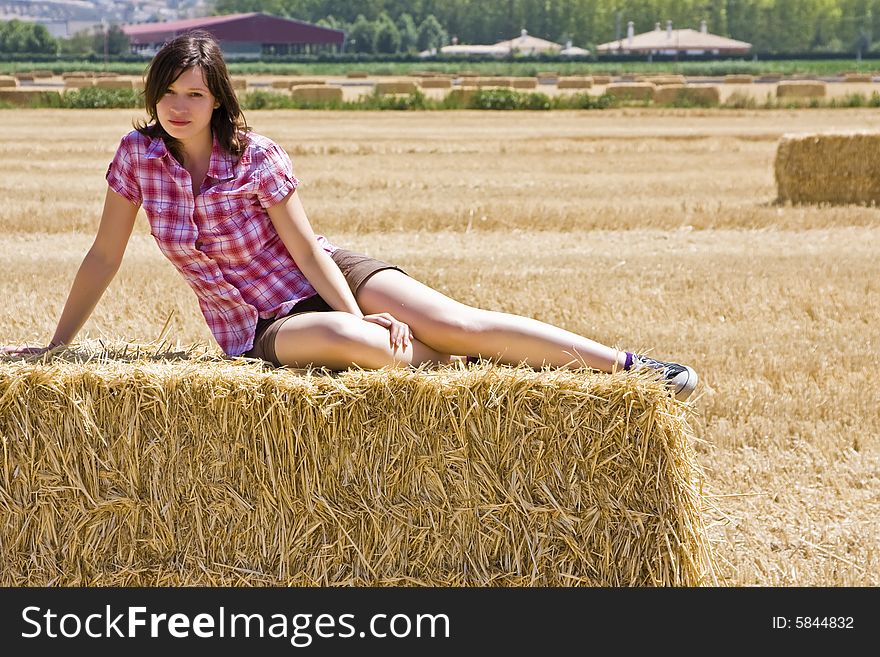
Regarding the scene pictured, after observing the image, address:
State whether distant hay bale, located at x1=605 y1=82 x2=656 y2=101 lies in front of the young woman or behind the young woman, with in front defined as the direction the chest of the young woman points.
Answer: behind

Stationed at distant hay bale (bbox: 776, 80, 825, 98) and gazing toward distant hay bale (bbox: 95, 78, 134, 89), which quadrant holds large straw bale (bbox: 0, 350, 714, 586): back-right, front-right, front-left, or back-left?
front-left

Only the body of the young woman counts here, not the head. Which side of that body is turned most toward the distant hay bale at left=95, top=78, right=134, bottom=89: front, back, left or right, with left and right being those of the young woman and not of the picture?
back

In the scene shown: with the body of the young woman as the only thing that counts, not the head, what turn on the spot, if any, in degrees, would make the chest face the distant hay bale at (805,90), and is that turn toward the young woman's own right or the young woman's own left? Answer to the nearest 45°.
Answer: approximately 180°

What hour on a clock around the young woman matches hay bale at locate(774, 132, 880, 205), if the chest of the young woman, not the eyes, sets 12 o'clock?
The hay bale is roughly at 7 o'clock from the young woman.

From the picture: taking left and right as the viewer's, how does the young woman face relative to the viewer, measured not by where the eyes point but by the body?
facing the viewer

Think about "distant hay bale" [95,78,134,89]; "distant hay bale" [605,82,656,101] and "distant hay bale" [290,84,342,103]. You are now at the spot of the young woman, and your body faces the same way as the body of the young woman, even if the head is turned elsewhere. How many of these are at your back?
3

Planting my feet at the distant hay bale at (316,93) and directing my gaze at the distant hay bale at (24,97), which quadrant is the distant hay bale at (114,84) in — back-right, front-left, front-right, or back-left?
front-right

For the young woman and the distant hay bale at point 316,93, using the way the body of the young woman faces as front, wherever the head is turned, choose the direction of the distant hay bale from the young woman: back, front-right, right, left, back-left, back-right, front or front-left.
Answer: back
